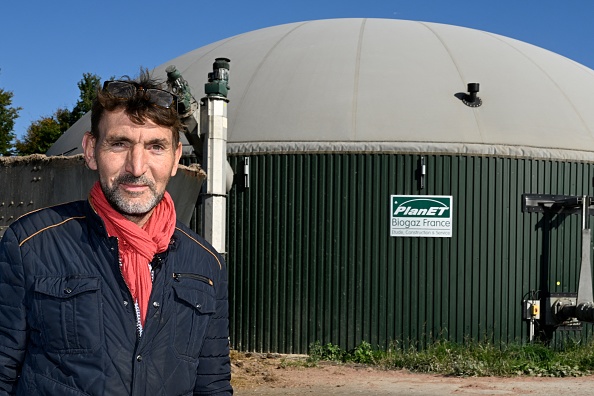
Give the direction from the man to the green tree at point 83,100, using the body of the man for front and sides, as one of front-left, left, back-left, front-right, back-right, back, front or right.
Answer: back-left

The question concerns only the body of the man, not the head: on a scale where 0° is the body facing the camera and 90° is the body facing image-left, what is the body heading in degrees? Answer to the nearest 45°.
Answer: approximately 315°

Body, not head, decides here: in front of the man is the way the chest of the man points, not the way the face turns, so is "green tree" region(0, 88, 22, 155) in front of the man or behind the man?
behind

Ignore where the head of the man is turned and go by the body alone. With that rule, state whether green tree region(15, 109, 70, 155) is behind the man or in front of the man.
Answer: behind
